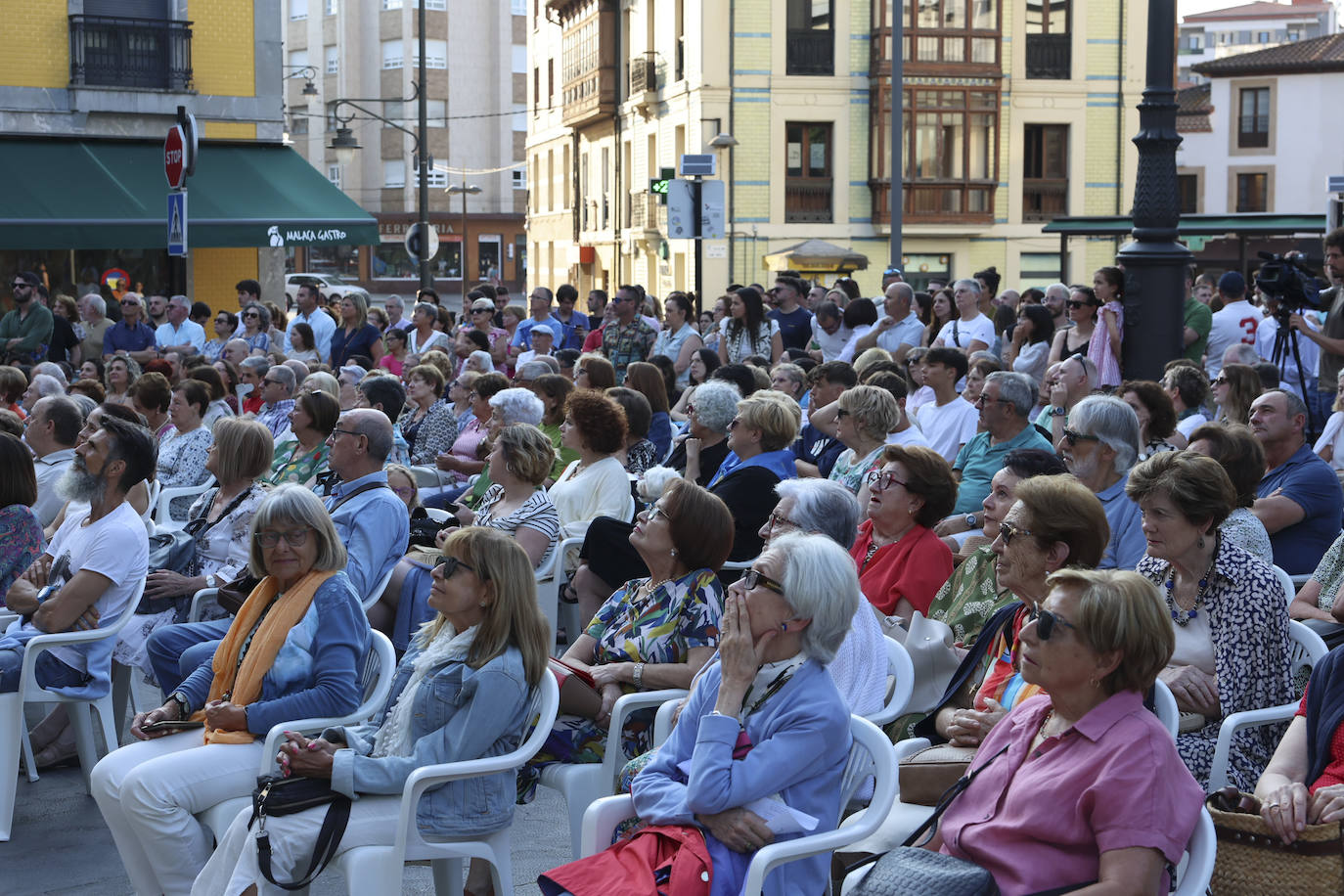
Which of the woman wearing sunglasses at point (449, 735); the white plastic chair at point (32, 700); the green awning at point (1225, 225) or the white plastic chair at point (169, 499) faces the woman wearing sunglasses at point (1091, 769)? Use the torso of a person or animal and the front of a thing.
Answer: the green awning

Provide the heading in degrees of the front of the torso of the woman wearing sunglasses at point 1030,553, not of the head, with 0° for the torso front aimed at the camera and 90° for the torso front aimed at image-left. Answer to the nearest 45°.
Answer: approximately 45°

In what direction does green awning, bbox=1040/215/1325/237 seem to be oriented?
toward the camera

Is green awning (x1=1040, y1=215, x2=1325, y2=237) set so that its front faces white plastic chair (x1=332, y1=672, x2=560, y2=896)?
yes

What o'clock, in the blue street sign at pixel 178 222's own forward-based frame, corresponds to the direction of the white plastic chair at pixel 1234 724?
The white plastic chair is roughly at 10 o'clock from the blue street sign.

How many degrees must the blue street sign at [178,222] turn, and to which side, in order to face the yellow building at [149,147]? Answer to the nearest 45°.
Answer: approximately 135° to its right

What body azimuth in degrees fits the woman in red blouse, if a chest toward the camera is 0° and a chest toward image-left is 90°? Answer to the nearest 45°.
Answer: approximately 45°

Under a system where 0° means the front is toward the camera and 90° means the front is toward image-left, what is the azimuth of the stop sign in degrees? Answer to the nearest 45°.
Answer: approximately 45°

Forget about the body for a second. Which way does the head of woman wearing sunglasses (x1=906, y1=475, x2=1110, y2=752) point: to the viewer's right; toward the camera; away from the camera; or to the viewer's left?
to the viewer's left

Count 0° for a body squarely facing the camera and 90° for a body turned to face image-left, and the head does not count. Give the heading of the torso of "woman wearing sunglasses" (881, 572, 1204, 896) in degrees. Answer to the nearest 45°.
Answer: approximately 45°

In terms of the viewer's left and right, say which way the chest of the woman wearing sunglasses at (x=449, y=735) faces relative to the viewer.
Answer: facing to the left of the viewer

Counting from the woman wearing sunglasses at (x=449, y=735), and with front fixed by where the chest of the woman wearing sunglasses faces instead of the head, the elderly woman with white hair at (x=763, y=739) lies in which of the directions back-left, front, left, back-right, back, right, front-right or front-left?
back-left

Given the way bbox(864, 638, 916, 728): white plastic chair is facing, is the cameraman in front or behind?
behind

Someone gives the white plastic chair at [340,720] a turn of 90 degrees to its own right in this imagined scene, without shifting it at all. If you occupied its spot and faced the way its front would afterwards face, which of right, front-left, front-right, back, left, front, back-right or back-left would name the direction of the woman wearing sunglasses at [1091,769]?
back
